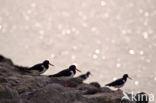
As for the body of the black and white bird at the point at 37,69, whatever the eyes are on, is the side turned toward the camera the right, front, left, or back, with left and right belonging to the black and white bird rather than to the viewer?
right
